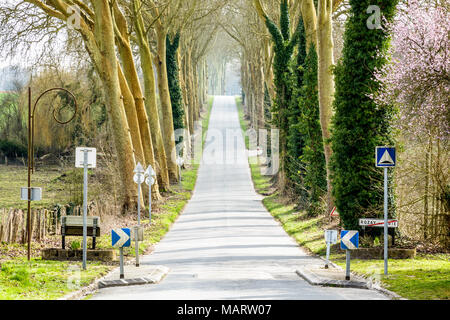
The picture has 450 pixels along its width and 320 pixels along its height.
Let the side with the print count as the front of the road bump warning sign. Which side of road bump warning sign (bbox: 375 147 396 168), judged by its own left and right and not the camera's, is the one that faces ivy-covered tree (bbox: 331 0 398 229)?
back

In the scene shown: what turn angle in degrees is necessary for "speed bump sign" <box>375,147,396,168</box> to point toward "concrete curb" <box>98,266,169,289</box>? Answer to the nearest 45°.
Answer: approximately 45° to its right

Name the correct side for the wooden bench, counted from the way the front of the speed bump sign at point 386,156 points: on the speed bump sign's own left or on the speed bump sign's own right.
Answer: on the speed bump sign's own right

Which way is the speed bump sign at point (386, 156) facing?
toward the camera

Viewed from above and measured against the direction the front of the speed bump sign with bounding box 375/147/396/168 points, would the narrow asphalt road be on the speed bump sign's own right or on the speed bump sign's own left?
on the speed bump sign's own right

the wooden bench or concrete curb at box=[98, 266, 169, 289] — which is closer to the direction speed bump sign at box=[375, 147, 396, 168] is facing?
the concrete curb

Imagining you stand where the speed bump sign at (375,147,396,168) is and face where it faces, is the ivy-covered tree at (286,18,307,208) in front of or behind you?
behind

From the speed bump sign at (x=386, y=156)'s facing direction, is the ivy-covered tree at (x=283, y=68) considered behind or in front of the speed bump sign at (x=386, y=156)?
behind

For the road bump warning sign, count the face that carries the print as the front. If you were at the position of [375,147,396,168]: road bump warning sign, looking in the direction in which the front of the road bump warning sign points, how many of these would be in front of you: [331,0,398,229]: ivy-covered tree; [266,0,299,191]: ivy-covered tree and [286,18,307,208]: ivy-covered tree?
0

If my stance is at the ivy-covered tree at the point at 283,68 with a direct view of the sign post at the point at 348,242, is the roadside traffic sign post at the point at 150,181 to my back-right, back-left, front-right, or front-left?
front-right

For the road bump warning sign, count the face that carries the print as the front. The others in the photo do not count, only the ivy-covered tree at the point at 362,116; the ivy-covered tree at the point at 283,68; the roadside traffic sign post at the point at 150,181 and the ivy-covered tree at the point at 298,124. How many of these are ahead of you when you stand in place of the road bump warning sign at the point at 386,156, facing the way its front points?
0
